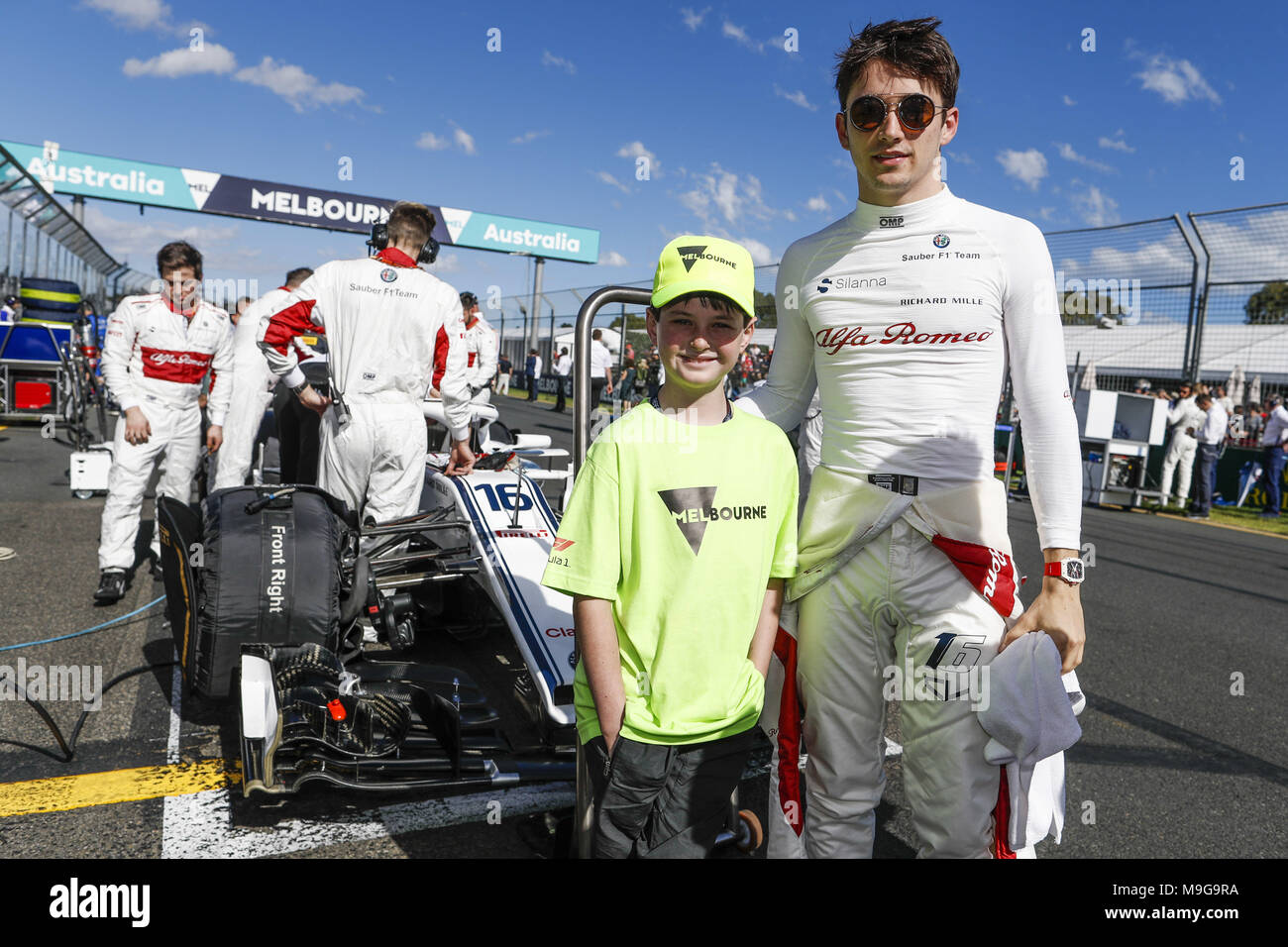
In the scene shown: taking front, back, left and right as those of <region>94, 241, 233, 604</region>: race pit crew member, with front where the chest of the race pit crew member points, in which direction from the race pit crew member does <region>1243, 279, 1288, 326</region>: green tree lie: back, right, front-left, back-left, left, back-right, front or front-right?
left

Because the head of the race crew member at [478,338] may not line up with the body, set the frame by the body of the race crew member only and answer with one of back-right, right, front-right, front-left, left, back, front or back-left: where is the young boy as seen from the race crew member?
front-left

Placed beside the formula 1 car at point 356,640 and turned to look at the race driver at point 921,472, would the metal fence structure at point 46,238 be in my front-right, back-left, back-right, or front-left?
back-left

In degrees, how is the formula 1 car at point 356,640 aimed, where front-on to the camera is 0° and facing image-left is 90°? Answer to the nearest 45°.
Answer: approximately 0°

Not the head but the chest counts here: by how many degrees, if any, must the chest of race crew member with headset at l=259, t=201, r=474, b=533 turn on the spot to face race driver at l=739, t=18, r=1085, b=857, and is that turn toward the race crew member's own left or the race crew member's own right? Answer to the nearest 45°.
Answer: approximately 180°

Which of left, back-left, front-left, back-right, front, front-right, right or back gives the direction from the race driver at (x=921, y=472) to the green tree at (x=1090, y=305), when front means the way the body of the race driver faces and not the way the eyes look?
back

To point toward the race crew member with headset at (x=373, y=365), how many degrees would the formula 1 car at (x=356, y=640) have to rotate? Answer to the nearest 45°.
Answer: approximately 180°

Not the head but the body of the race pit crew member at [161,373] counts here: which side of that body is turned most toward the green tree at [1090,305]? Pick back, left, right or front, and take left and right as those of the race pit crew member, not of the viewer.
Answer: left

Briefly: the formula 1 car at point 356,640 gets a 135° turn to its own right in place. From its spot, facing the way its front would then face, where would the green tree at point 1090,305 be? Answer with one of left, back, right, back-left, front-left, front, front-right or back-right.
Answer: right

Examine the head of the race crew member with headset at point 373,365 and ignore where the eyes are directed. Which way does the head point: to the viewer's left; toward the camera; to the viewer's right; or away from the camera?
away from the camera

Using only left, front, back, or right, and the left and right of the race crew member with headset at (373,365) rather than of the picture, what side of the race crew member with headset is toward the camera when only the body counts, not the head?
back

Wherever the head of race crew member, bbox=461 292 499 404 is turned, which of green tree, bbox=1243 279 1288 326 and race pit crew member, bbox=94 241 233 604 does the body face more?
the race pit crew member
